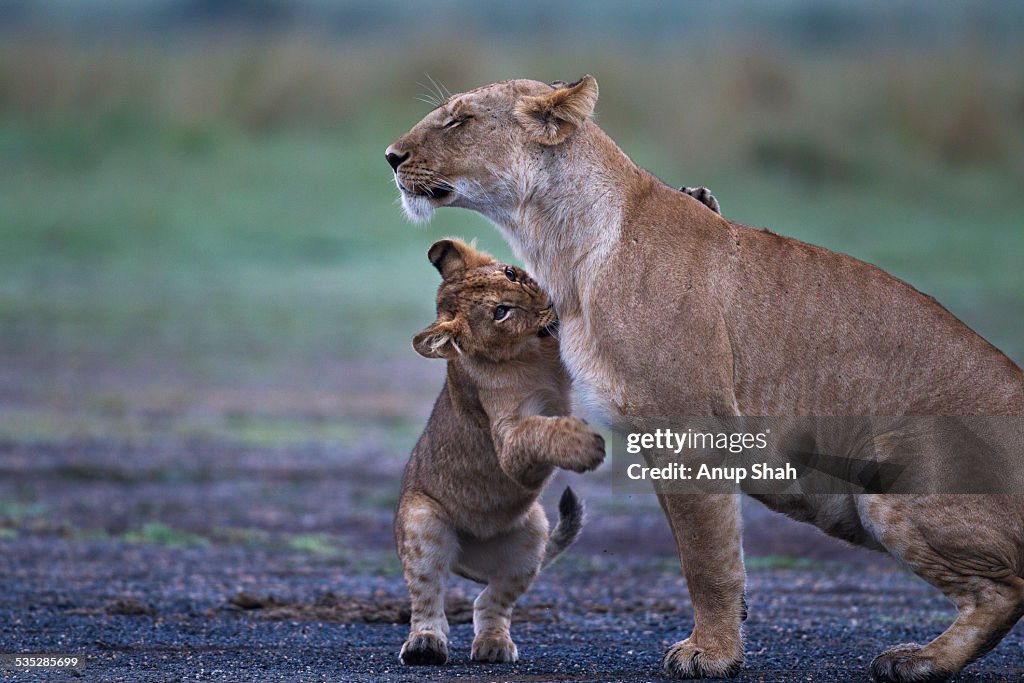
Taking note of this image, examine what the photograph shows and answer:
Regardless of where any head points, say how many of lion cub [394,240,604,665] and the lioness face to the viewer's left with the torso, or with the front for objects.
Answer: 1

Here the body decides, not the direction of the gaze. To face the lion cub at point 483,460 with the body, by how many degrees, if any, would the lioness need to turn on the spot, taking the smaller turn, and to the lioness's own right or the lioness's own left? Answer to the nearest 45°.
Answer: approximately 45° to the lioness's own right

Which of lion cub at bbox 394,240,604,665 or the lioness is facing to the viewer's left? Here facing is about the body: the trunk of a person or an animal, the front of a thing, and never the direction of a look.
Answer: the lioness

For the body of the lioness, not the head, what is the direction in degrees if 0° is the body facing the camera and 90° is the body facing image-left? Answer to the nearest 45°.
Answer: approximately 90°

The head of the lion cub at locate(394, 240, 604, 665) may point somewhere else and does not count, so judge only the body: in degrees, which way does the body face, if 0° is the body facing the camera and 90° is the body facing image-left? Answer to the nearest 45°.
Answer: approximately 315°
